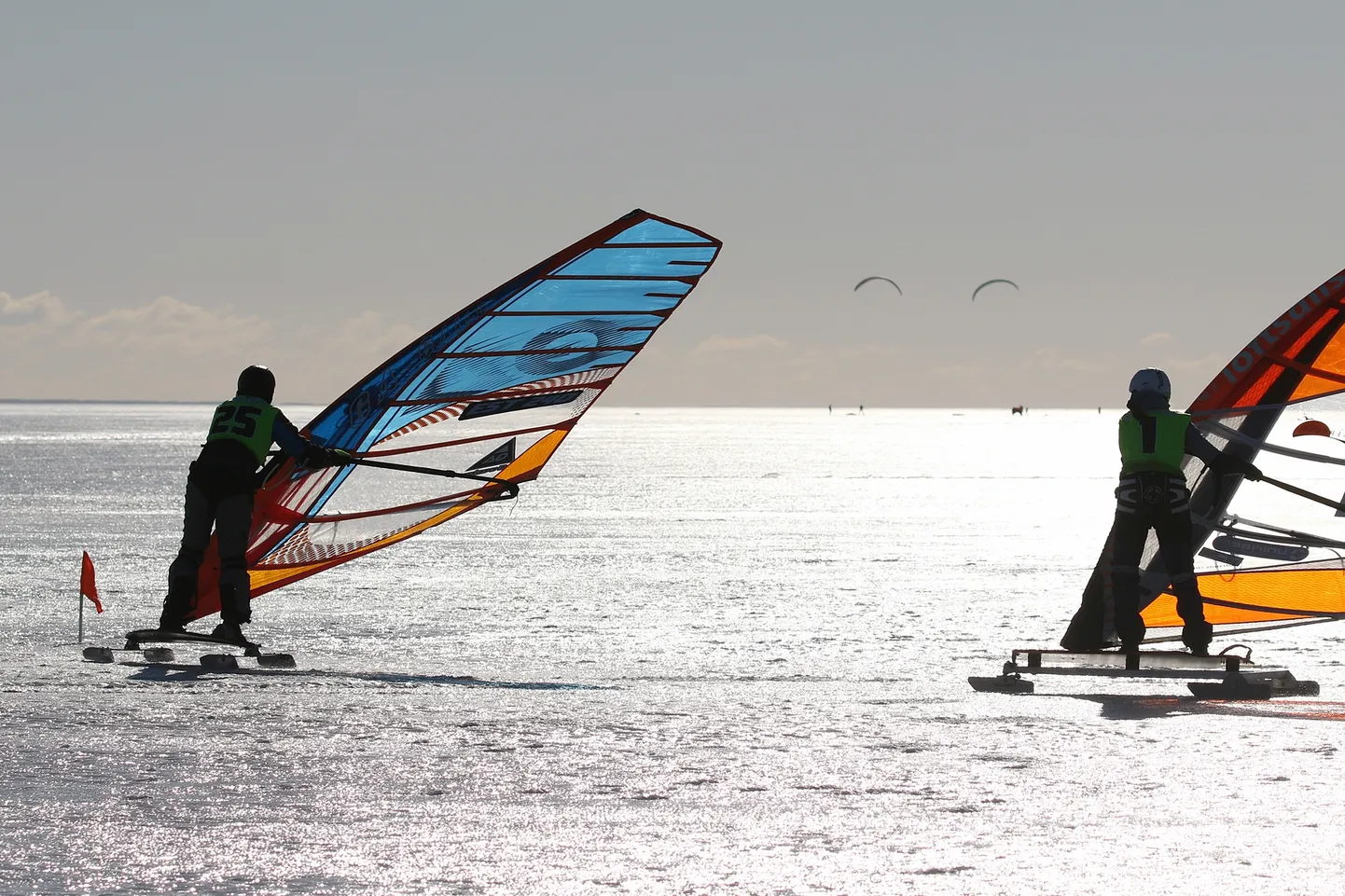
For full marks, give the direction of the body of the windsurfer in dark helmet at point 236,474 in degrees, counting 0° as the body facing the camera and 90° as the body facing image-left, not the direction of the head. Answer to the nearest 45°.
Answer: approximately 225°

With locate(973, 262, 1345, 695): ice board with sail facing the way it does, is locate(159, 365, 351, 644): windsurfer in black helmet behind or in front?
in front

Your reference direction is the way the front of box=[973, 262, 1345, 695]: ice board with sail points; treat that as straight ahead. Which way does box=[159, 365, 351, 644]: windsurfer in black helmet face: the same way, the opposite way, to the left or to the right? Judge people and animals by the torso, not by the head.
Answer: to the right

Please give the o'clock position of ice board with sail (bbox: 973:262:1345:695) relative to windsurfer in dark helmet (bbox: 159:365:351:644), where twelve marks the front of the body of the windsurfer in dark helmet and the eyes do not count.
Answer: The ice board with sail is roughly at 2 o'clock from the windsurfer in dark helmet.

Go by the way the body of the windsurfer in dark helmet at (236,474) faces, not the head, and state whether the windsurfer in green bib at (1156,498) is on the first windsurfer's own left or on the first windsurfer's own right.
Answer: on the first windsurfer's own right

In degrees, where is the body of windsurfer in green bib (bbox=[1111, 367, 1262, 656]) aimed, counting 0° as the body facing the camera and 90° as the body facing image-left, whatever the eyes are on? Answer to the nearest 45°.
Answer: approximately 180°

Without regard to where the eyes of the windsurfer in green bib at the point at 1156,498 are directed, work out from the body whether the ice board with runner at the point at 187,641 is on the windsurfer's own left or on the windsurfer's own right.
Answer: on the windsurfer's own left

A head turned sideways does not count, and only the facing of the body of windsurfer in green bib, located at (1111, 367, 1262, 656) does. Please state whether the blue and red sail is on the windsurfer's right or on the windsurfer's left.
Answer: on the windsurfer's left

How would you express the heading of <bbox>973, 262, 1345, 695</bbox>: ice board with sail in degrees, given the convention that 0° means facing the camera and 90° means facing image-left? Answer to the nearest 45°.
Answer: approximately 90°

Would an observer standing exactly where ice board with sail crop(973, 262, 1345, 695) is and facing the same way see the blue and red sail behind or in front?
in front

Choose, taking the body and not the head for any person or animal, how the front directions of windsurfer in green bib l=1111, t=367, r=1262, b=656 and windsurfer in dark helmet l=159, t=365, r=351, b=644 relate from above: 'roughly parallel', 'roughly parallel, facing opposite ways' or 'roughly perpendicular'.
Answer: roughly parallel
